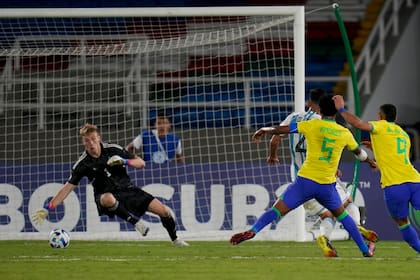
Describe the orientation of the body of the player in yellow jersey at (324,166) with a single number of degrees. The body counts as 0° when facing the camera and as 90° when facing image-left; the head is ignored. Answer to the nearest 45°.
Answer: approximately 180°

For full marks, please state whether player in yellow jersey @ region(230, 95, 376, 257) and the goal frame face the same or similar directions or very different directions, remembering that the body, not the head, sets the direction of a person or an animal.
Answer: very different directions

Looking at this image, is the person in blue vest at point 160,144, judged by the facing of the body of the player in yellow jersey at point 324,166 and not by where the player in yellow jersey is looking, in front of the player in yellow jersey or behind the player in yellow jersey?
in front

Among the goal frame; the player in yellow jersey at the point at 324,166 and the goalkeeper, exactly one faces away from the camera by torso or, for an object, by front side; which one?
the player in yellow jersey

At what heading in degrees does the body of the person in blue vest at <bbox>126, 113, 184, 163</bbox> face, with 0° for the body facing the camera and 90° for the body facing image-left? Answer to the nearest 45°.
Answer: approximately 0°

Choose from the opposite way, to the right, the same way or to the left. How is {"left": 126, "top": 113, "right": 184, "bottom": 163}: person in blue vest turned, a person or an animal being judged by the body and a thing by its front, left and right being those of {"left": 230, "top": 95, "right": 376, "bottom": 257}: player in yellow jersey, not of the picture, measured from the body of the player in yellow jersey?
the opposite way

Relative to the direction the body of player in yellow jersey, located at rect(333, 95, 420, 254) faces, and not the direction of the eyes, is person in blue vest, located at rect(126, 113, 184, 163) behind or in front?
in front

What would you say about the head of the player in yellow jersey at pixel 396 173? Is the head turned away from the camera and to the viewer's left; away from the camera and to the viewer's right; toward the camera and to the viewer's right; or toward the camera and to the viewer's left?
away from the camera and to the viewer's left

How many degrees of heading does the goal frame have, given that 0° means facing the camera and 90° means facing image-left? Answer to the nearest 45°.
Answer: approximately 0°
